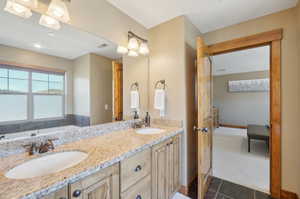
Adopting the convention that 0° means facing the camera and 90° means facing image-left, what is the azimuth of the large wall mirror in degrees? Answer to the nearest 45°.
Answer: approximately 315°

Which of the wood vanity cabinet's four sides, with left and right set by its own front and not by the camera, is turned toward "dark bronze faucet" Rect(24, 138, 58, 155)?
right

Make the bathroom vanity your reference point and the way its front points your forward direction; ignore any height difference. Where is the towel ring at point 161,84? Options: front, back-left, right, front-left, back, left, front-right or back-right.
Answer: left

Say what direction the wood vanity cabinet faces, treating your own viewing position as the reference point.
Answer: facing the viewer and to the right of the viewer

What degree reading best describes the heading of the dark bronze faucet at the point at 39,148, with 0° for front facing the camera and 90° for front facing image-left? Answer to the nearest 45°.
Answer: approximately 315°

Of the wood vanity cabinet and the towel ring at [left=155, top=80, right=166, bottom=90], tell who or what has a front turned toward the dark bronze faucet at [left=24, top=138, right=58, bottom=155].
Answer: the towel ring

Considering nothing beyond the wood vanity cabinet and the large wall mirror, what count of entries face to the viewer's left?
0

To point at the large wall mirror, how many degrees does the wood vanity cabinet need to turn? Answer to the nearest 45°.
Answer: approximately 135° to its right

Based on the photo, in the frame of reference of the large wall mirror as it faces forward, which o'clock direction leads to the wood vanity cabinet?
The wood vanity cabinet is roughly at 11 o'clock from the large wall mirror.
